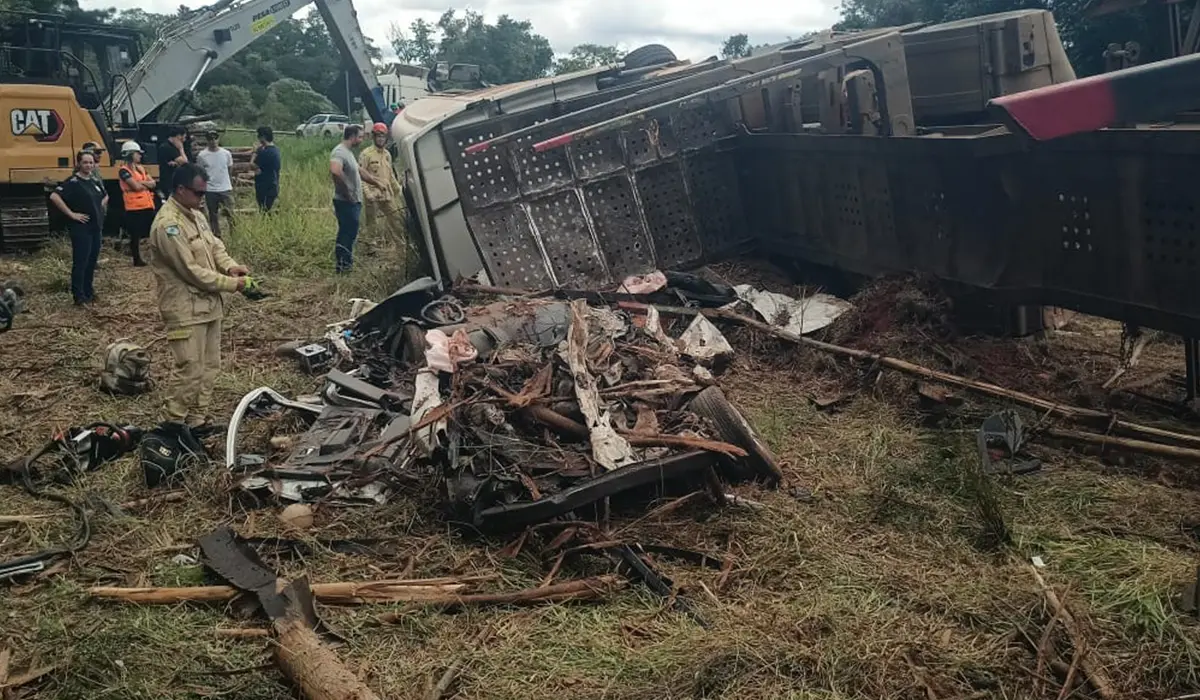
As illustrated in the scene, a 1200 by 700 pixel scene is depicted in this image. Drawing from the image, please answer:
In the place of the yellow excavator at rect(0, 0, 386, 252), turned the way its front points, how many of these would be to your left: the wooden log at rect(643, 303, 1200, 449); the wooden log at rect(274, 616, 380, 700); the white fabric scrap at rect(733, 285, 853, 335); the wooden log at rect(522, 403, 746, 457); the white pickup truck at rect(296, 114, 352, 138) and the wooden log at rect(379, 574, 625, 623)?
1

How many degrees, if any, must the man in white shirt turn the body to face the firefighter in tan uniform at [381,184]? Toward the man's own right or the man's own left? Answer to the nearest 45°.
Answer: approximately 45° to the man's own left

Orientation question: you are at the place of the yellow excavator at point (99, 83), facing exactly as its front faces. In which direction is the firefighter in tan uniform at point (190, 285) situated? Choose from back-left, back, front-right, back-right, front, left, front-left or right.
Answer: right

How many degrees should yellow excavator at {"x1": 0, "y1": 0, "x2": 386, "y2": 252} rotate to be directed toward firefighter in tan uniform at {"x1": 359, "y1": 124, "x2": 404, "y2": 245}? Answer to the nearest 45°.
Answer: approximately 45° to its right

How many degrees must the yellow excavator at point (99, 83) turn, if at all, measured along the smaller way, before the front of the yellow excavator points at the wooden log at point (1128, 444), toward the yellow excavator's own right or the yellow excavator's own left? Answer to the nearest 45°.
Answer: approximately 90° to the yellow excavator's own right

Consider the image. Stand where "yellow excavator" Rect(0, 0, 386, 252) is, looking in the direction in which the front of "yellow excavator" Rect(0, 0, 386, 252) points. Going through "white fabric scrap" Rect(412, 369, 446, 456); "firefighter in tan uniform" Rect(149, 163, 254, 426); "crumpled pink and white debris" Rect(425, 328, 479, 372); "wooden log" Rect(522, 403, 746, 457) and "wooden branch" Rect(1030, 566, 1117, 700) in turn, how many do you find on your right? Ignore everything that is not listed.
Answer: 5

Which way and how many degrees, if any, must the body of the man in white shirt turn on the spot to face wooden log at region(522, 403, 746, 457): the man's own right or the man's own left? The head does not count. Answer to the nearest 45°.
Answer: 0° — they already face it

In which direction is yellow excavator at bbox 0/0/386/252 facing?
to the viewer's right

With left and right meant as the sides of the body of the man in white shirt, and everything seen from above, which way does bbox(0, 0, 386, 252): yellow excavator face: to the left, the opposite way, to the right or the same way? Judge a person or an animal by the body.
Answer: to the left

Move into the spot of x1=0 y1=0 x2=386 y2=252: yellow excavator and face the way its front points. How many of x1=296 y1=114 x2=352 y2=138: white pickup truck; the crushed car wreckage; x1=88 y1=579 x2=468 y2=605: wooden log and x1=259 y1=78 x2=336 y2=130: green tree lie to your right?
2

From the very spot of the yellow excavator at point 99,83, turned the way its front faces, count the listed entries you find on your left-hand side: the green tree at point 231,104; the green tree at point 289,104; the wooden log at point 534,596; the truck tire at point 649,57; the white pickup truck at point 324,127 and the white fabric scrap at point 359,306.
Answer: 3

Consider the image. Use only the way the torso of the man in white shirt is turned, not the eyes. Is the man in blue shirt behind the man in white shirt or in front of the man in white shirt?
behind

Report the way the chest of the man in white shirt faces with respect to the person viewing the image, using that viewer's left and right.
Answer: facing the viewer

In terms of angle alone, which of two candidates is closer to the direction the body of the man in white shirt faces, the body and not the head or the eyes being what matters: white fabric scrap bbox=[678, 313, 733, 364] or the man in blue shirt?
the white fabric scrap

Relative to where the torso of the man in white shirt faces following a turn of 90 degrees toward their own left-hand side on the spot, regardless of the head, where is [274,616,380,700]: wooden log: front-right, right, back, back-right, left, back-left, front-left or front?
right

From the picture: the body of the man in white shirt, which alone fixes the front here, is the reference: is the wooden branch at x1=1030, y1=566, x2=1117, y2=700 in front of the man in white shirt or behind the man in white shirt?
in front

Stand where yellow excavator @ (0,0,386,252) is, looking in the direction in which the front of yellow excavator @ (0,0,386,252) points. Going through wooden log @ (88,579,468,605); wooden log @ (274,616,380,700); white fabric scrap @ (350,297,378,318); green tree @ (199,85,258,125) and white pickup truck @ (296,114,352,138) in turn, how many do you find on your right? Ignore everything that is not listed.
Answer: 3

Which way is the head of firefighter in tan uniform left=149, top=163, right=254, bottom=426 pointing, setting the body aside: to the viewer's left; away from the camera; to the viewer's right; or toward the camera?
to the viewer's right
